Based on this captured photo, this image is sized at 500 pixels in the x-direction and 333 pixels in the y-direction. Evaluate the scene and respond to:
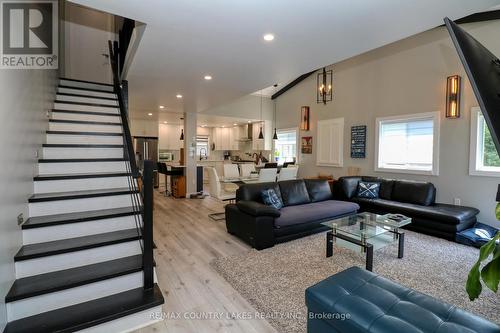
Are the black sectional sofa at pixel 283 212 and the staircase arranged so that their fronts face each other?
no

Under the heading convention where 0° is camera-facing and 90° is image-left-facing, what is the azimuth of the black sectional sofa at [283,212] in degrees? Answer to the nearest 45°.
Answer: approximately 315°

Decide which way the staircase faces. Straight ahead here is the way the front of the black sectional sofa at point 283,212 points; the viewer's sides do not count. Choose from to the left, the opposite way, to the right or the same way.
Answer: the same way

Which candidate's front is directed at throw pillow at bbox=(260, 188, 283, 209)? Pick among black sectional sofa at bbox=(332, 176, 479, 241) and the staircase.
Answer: the black sectional sofa

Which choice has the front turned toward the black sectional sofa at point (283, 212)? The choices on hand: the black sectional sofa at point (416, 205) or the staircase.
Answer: the black sectional sofa at point (416, 205)

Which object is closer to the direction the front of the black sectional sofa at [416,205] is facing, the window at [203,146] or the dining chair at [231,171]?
the dining chair

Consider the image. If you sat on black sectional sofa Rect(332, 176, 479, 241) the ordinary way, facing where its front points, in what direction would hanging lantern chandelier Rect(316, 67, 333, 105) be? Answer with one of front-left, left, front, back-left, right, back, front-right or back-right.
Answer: right

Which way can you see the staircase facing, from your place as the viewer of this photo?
facing the viewer

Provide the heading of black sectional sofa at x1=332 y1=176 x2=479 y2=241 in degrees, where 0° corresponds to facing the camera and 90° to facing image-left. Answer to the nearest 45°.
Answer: approximately 45°

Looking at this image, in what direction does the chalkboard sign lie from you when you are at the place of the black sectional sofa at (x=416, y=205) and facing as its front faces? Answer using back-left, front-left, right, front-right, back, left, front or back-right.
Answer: right

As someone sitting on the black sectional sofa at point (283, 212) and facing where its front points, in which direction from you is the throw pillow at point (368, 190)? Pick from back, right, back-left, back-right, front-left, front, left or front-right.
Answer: left
